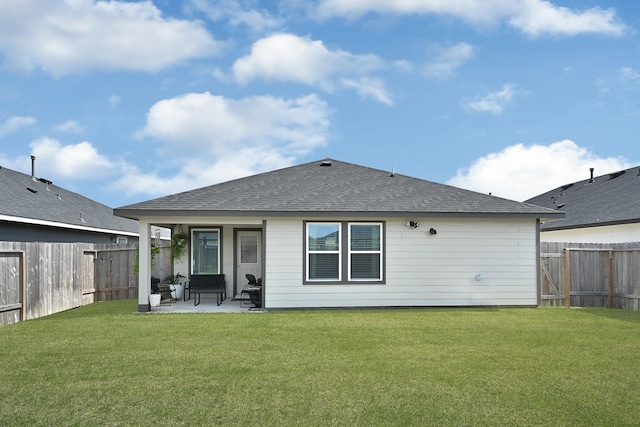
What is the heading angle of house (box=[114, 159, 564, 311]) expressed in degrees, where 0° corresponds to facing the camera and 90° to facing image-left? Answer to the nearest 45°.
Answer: approximately 180°

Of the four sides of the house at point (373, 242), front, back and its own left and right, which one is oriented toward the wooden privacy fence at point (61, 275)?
left

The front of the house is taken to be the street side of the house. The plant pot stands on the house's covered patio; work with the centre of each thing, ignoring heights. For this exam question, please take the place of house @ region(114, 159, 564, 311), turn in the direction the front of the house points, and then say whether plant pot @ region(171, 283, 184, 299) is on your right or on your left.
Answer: on your left

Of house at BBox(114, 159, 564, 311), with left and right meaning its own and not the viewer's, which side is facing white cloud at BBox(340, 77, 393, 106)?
front

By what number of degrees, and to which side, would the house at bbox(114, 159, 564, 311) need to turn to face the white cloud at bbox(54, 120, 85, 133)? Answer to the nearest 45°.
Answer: approximately 45° to its left

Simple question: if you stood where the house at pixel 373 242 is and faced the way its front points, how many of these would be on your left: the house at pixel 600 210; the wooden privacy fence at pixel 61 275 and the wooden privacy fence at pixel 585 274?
1
